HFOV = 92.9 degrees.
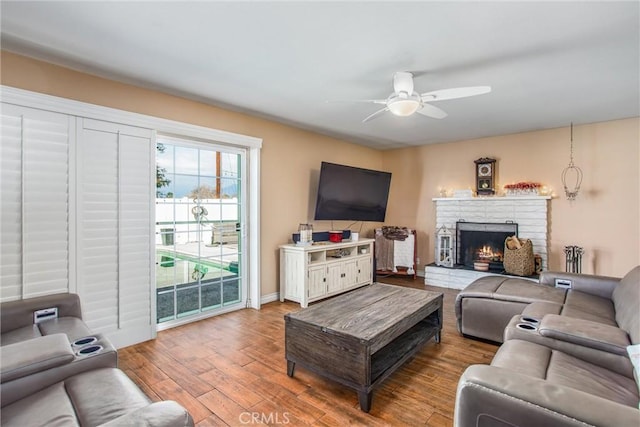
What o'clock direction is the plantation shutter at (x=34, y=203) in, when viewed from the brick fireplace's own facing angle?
The plantation shutter is roughly at 1 o'clock from the brick fireplace.

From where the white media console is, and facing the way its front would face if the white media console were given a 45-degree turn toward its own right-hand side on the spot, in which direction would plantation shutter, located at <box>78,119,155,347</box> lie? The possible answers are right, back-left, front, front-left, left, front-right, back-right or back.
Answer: front-right

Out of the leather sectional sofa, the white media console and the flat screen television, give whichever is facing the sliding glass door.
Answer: the leather sectional sofa

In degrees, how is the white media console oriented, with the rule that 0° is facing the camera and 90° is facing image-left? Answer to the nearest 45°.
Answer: approximately 315°

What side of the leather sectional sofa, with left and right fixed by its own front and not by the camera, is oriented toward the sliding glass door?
front

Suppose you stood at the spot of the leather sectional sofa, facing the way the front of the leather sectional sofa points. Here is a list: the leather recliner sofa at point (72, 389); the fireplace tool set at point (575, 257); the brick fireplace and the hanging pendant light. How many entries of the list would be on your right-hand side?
3

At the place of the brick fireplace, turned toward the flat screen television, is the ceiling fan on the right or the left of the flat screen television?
left

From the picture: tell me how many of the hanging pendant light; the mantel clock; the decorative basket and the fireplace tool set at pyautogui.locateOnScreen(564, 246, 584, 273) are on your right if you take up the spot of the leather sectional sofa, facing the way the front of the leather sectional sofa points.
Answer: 4

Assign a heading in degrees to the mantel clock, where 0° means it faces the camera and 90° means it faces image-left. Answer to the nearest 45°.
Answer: approximately 0°

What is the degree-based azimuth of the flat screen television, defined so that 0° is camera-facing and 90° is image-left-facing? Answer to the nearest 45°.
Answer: approximately 315°

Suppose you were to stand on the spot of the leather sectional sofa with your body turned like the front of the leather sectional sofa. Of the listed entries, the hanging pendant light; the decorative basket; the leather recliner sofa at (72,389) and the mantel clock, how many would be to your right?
3

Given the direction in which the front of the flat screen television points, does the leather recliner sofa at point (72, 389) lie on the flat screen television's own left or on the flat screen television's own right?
on the flat screen television's own right
